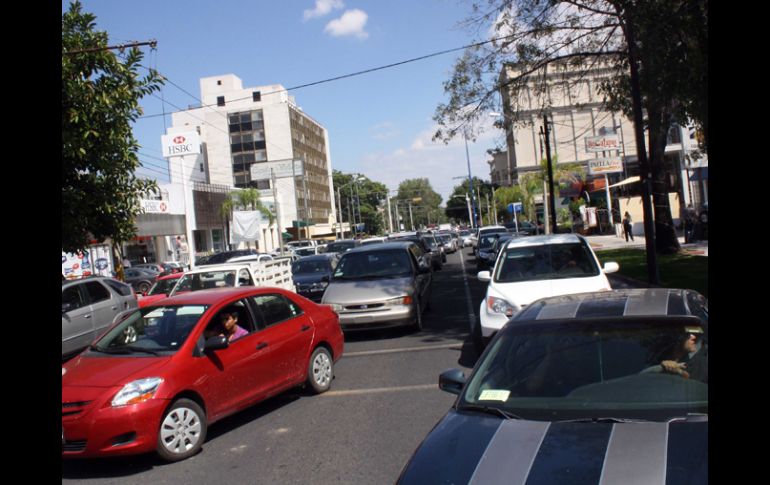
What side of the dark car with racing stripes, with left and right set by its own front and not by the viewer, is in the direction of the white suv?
back

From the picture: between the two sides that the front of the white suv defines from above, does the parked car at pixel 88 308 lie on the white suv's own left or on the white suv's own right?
on the white suv's own right

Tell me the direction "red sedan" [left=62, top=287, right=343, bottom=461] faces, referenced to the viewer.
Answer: facing the viewer and to the left of the viewer

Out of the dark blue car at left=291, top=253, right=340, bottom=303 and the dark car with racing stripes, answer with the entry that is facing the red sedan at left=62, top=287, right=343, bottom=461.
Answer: the dark blue car

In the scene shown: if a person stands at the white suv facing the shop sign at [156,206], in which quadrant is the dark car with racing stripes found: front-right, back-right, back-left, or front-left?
back-left

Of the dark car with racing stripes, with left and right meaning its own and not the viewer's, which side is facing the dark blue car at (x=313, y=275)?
back

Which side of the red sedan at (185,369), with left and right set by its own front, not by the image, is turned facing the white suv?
back

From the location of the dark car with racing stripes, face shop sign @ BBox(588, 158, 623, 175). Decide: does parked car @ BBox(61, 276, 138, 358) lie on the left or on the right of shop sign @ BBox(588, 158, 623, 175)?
left

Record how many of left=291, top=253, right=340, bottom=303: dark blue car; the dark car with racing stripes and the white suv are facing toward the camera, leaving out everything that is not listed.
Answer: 3

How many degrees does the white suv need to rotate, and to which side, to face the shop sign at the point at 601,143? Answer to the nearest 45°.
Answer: approximately 180°

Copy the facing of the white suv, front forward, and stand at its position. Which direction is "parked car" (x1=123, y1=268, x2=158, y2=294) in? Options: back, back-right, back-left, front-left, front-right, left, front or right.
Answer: back-right

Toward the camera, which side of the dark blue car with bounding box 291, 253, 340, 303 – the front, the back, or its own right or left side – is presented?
front
